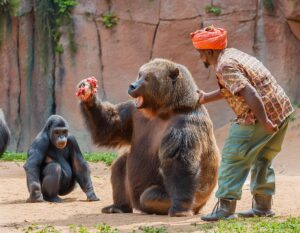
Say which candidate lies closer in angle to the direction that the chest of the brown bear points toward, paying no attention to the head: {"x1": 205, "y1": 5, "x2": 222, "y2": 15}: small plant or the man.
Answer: the man

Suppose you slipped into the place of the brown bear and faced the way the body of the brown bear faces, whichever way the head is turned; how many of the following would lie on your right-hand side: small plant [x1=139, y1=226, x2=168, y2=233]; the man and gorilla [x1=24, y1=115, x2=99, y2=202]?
1

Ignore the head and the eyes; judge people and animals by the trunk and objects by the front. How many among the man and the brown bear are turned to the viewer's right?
0

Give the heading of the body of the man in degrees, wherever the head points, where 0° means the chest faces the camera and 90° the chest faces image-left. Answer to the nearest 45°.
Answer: approximately 90°

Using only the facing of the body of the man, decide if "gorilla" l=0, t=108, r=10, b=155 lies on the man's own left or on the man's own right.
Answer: on the man's own right

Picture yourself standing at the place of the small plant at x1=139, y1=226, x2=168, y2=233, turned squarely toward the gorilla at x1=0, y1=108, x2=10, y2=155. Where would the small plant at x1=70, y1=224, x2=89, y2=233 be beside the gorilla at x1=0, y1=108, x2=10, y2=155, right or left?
left

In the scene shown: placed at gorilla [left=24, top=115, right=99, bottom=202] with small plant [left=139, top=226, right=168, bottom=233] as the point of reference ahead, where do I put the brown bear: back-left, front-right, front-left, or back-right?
front-left

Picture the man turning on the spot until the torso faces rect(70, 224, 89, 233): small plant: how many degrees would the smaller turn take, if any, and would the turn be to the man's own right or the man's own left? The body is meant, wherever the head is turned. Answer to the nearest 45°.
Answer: approximately 45° to the man's own left

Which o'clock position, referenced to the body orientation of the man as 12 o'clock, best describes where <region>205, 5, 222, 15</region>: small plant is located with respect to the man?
The small plant is roughly at 3 o'clock from the man.

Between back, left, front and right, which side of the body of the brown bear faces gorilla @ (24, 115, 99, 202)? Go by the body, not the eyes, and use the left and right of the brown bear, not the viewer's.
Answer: right

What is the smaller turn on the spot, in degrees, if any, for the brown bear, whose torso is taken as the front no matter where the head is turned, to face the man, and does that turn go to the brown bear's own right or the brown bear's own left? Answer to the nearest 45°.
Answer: approximately 90° to the brown bear's own left

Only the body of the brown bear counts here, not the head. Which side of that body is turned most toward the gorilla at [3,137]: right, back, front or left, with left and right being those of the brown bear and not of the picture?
right

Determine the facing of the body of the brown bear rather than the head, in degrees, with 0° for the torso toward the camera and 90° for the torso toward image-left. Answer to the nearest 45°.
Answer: approximately 45°
